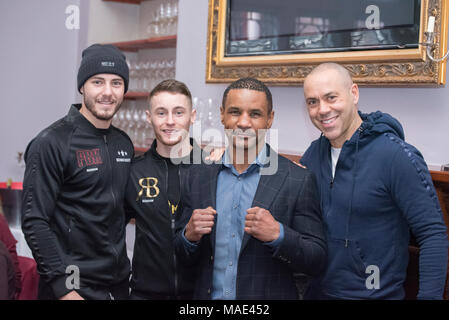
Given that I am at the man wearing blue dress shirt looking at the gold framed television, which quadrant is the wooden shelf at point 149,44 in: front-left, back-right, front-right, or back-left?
front-left

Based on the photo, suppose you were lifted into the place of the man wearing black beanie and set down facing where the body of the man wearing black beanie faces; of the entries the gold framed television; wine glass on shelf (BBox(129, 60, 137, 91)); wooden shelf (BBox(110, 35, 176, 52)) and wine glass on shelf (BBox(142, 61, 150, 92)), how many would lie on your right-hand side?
0

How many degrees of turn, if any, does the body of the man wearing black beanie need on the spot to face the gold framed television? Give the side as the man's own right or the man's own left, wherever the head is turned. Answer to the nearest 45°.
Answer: approximately 90° to the man's own left

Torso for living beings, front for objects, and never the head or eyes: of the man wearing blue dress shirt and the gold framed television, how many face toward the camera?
2

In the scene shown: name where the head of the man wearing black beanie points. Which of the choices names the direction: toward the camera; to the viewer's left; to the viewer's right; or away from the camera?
toward the camera

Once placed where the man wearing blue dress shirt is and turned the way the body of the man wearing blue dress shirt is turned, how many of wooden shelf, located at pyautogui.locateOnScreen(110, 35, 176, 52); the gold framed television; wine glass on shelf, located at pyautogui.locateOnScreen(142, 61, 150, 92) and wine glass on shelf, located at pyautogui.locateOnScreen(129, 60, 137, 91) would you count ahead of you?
0

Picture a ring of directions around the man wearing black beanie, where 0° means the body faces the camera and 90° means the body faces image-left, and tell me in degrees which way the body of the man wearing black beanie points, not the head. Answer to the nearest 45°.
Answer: approximately 315°

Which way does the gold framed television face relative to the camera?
toward the camera

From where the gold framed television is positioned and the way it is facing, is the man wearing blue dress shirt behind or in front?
in front

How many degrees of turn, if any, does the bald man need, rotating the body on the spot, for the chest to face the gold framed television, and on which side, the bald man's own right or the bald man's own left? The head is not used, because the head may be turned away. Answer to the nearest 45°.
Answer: approximately 135° to the bald man's own right

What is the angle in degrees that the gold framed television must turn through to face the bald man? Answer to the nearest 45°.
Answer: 0° — it already faces them

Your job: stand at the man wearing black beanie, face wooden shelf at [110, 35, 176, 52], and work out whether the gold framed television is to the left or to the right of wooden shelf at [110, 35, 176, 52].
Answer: right

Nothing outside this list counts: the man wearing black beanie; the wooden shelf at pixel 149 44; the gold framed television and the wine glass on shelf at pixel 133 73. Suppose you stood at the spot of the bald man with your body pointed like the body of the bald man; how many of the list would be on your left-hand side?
0

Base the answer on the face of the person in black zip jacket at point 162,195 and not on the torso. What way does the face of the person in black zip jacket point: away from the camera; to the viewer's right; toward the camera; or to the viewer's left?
toward the camera

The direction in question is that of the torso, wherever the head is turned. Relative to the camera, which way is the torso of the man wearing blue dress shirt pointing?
toward the camera

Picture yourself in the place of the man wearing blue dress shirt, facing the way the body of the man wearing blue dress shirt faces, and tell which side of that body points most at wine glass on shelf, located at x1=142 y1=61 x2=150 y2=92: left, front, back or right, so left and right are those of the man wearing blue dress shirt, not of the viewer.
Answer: back

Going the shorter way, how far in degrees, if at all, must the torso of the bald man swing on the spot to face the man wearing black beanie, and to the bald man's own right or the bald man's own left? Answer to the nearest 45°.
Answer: approximately 45° to the bald man's own right
